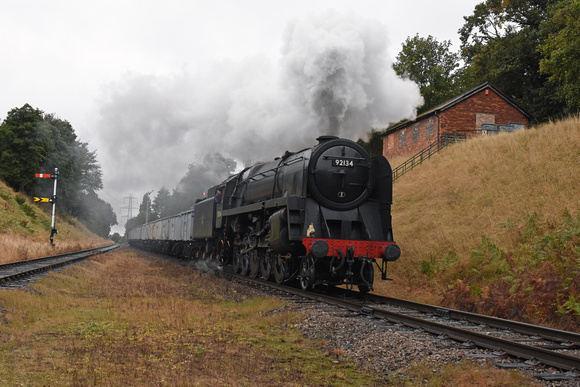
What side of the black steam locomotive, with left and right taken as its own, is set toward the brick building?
left

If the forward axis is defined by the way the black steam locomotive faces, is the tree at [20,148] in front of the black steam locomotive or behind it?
behind

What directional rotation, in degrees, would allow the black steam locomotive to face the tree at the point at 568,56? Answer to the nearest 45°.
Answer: approximately 90° to its left

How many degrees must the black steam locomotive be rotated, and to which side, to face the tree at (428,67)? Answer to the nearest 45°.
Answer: approximately 135° to its left

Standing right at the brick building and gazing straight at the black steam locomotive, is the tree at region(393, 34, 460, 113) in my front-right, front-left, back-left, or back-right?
back-right

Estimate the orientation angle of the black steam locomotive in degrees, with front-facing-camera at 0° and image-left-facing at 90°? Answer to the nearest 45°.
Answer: approximately 315°
